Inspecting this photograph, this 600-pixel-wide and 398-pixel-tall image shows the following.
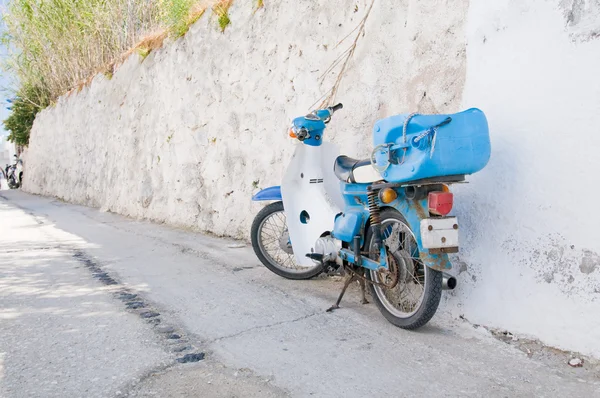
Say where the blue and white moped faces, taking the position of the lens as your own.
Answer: facing away from the viewer and to the left of the viewer

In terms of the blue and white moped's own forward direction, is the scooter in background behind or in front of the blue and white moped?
in front
